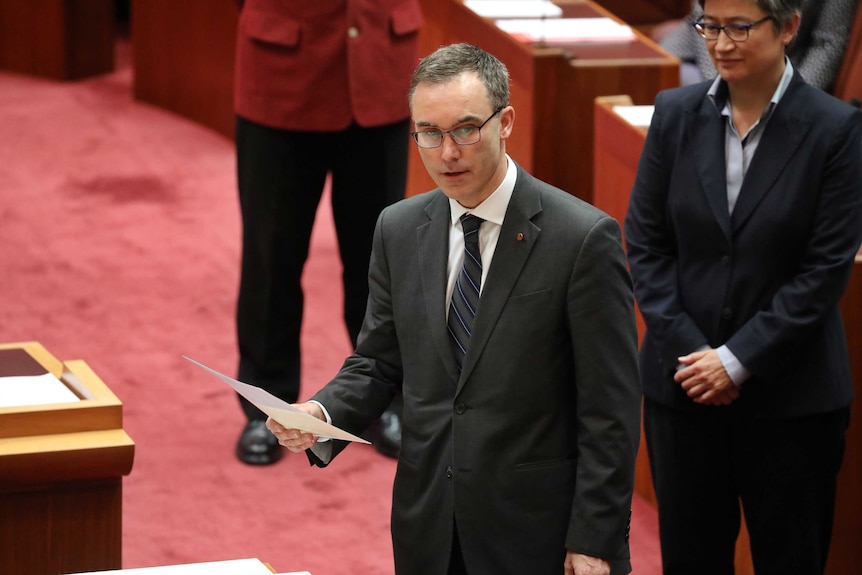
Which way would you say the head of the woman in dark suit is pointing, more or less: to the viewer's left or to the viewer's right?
to the viewer's left

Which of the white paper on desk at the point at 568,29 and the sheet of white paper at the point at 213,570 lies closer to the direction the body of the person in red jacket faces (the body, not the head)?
the sheet of white paper

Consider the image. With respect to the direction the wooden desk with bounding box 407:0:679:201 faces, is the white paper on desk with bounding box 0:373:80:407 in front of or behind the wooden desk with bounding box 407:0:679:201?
in front

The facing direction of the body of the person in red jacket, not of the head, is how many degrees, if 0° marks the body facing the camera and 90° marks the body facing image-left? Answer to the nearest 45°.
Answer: approximately 0°

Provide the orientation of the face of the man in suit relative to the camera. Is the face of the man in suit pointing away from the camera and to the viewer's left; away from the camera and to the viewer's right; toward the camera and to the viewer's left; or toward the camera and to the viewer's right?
toward the camera and to the viewer's left

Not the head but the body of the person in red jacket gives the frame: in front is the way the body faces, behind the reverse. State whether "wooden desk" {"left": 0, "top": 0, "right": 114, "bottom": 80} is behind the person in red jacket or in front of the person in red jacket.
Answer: behind

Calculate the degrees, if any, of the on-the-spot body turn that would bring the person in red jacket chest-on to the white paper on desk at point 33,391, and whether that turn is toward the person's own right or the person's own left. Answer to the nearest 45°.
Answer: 0° — they already face it

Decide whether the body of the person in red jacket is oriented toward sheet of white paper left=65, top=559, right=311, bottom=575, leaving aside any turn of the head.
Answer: yes

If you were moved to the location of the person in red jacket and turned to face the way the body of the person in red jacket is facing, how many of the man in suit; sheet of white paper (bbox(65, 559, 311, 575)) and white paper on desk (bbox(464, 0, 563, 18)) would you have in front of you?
2
